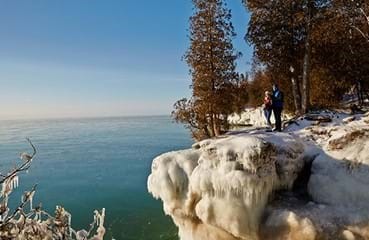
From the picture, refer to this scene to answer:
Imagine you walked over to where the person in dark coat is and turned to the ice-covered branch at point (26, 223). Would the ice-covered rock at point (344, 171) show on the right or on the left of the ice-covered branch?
left

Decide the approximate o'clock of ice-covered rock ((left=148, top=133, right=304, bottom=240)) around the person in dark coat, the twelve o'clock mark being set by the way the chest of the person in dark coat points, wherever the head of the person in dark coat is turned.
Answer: The ice-covered rock is roughly at 11 o'clock from the person in dark coat.

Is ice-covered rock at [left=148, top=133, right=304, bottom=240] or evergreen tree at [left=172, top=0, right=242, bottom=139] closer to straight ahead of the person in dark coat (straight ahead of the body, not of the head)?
the ice-covered rock

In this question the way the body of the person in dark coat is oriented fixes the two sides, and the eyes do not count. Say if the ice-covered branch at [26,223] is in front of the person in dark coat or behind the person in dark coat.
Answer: in front

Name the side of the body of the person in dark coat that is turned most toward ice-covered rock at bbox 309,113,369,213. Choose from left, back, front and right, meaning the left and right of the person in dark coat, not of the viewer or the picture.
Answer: left

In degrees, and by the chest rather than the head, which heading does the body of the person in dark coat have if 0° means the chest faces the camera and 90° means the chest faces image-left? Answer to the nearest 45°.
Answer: approximately 45°

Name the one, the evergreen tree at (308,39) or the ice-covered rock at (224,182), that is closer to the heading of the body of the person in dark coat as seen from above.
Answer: the ice-covered rock

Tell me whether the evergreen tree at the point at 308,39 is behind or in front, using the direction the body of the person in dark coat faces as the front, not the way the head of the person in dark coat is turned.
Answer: behind

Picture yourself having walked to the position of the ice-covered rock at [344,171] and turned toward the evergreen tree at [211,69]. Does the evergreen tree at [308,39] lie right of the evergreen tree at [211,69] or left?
right

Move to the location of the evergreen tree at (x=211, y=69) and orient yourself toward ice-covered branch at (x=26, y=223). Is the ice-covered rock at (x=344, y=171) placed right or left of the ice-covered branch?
left
